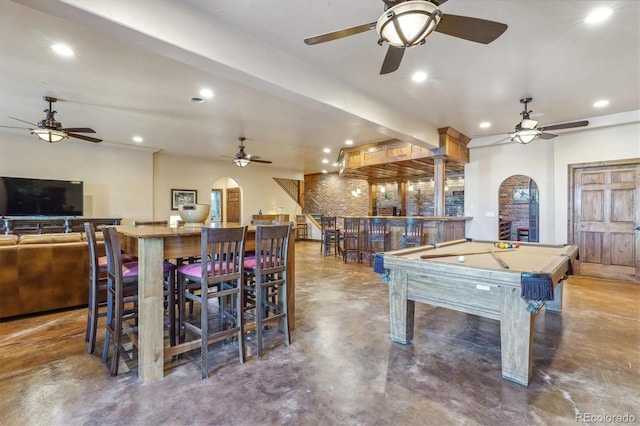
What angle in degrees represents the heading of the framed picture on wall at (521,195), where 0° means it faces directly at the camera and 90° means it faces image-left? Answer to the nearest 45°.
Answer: approximately 0°

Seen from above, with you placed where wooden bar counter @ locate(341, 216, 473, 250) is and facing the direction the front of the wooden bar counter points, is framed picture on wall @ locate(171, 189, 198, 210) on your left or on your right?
on your right

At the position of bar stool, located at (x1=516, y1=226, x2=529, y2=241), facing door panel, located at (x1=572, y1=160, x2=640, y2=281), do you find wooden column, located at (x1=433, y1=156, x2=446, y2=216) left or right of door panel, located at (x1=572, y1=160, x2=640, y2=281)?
right

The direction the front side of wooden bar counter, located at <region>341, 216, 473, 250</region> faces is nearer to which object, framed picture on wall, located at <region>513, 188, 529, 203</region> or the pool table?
the pool table

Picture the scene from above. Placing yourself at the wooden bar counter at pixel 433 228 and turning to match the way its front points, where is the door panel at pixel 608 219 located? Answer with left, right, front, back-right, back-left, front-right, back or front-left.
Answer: left

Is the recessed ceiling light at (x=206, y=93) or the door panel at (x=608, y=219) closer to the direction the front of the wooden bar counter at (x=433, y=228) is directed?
the recessed ceiling light

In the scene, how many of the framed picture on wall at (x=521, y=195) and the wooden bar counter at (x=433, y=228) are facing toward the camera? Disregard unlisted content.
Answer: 2
